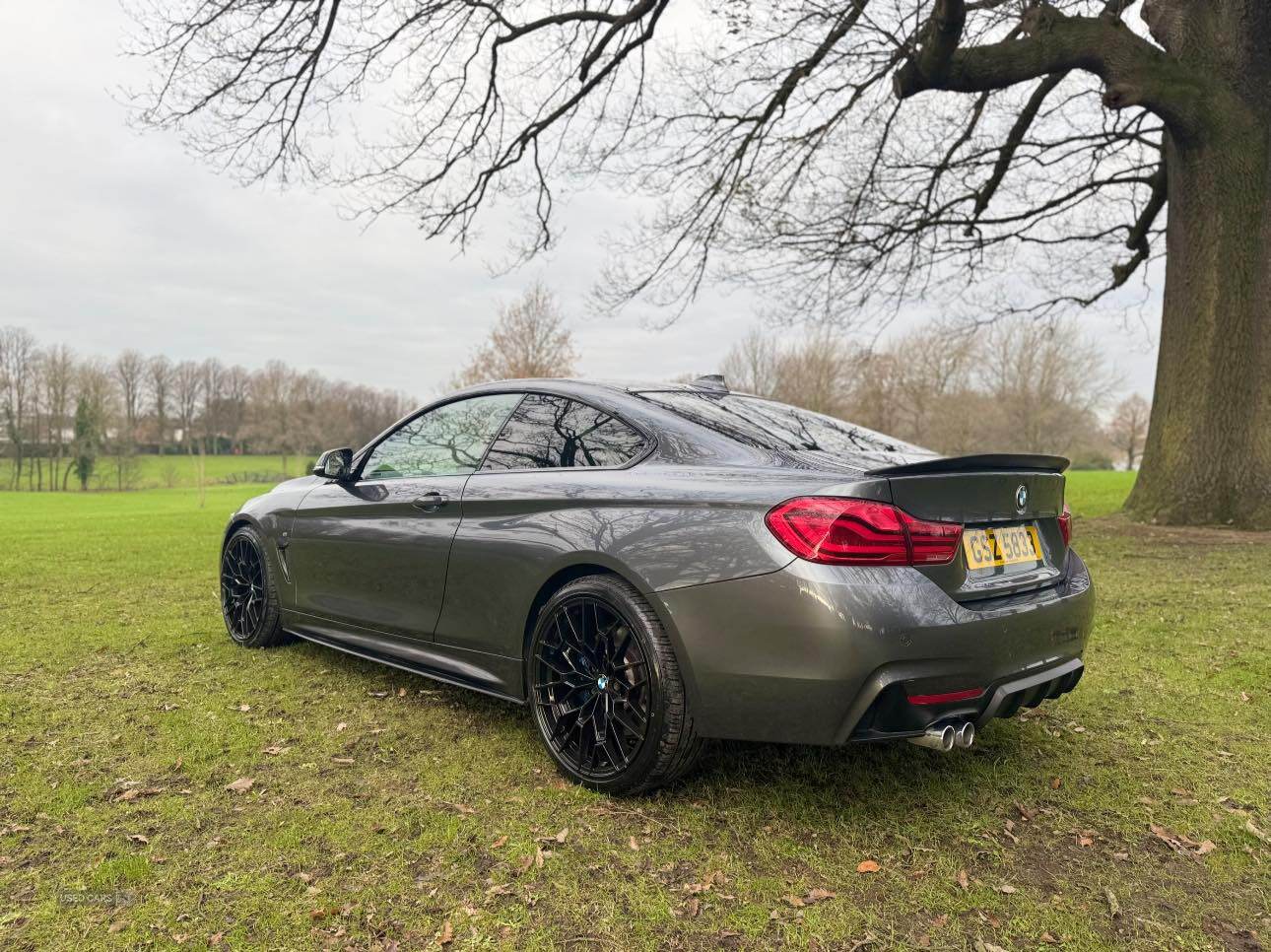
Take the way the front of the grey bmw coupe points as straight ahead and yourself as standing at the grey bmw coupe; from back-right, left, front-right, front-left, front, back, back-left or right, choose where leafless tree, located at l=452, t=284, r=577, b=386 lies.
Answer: front-right

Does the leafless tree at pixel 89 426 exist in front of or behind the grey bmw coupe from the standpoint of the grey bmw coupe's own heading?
in front

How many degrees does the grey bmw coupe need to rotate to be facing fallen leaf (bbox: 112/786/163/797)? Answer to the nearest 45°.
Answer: approximately 45° to its left

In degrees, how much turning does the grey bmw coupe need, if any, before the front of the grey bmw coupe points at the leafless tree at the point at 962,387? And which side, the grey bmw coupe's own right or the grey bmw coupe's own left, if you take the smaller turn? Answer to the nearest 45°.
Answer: approximately 45° to the grey bmw coupe's own right

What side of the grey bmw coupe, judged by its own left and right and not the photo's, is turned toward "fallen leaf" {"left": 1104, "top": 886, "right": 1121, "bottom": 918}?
back

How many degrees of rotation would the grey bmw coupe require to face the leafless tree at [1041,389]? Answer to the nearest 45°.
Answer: approximately 90° to its right

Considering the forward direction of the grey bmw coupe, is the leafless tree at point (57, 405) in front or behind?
in front

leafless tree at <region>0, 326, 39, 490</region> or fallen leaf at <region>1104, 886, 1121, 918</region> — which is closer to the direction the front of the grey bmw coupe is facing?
the leafless tree

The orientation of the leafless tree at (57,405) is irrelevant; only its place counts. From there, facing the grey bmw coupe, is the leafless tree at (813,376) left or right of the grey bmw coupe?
left

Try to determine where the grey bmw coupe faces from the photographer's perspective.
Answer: facing away from the viewer and to the left of the viewer

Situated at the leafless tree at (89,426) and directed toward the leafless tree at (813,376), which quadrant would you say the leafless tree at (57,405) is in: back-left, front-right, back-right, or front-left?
back-left

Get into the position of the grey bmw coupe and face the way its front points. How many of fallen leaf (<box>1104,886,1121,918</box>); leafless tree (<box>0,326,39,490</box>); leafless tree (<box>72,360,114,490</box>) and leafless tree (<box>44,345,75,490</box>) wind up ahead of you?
3

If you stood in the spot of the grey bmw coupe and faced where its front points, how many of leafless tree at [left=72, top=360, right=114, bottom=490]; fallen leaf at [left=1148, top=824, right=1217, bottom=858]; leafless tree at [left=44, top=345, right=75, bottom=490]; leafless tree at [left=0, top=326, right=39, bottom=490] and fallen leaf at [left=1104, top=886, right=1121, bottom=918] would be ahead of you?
3
